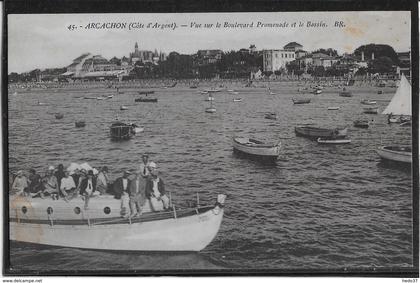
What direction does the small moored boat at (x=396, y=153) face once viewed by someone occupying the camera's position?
facing to the left of the viewer

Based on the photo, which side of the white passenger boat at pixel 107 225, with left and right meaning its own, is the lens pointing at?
right

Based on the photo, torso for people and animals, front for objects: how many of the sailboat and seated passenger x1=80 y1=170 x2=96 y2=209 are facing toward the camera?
1

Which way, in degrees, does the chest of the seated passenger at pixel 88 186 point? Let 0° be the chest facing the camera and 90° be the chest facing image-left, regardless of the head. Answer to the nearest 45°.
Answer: approximately 0°
